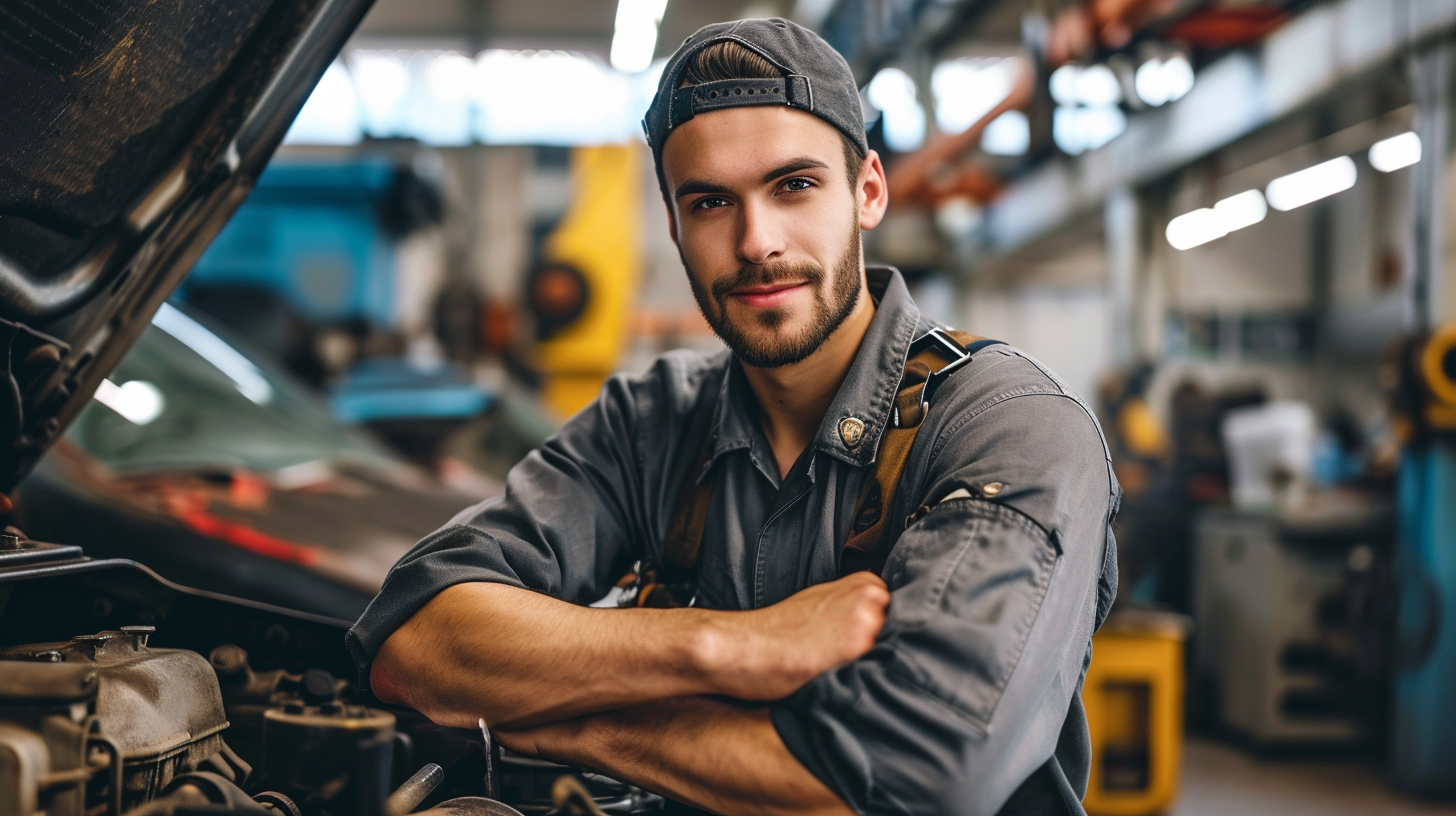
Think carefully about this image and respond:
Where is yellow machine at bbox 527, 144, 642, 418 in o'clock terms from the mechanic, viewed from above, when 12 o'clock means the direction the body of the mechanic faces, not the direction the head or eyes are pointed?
The yellow machine is roughly at 4 o'clock from the mechanic.

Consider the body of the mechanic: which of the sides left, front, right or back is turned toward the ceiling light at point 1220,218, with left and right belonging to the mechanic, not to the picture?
back

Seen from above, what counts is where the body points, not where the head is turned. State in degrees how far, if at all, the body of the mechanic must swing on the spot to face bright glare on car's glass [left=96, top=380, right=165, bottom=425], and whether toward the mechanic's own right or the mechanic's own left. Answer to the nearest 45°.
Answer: approximately 90° to the mechanic's own right

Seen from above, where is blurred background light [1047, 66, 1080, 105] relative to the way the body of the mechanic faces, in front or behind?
behind

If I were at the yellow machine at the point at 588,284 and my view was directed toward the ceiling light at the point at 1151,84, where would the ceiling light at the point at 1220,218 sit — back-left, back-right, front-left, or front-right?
front-left

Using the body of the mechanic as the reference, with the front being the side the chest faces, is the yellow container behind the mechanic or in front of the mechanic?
behind

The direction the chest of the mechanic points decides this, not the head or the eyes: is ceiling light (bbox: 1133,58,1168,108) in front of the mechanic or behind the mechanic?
behind

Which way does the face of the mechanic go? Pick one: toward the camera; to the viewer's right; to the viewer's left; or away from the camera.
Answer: toward the camera

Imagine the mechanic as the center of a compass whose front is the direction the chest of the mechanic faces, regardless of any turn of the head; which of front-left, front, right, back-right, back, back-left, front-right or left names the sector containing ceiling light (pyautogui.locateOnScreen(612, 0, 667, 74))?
back-right

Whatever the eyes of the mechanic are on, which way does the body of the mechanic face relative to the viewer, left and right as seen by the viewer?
facing the viewer and to the left of the viewer

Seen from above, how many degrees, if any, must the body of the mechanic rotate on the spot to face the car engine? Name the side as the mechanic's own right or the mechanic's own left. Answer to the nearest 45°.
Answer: approximately 45° to the mechanic's own right

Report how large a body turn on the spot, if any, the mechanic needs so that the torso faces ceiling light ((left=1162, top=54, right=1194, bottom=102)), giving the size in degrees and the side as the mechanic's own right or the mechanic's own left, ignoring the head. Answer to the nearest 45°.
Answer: approximately 180°

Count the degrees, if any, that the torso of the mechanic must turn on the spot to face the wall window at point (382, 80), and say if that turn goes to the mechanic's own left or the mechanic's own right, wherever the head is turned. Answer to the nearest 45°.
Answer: approximately 135° to the mechanic's own right

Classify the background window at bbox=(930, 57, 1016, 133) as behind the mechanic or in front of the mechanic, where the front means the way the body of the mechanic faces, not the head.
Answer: behind
